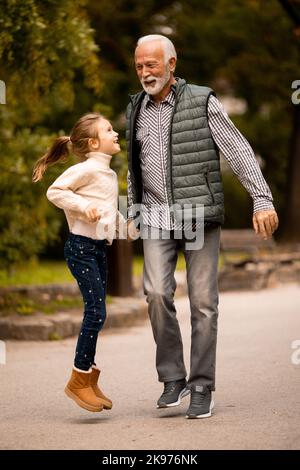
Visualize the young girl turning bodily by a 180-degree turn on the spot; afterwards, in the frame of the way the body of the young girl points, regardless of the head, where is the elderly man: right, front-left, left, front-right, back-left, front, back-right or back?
back

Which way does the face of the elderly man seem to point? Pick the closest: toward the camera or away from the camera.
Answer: toward the camera

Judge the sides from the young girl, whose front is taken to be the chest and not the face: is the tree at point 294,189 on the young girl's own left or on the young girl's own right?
on the young girl's own left

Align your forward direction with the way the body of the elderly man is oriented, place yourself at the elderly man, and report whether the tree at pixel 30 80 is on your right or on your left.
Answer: on your right

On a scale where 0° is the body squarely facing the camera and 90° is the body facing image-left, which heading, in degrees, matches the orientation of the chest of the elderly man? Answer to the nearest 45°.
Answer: approximately 45°

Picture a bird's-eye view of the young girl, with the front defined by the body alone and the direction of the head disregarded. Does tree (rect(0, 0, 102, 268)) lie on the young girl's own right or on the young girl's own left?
on the young girl's own left

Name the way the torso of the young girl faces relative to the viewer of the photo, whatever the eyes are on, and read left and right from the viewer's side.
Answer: facing to the right of the viewer
